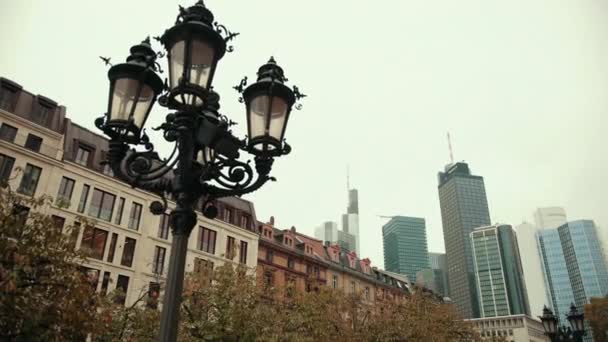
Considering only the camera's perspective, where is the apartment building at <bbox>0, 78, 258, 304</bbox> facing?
facing the viewer and to the right of the viewer

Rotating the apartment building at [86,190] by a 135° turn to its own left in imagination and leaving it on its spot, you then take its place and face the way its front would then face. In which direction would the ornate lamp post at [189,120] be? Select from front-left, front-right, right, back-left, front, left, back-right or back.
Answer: back

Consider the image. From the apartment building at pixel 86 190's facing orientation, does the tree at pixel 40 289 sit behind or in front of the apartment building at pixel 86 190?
in front
